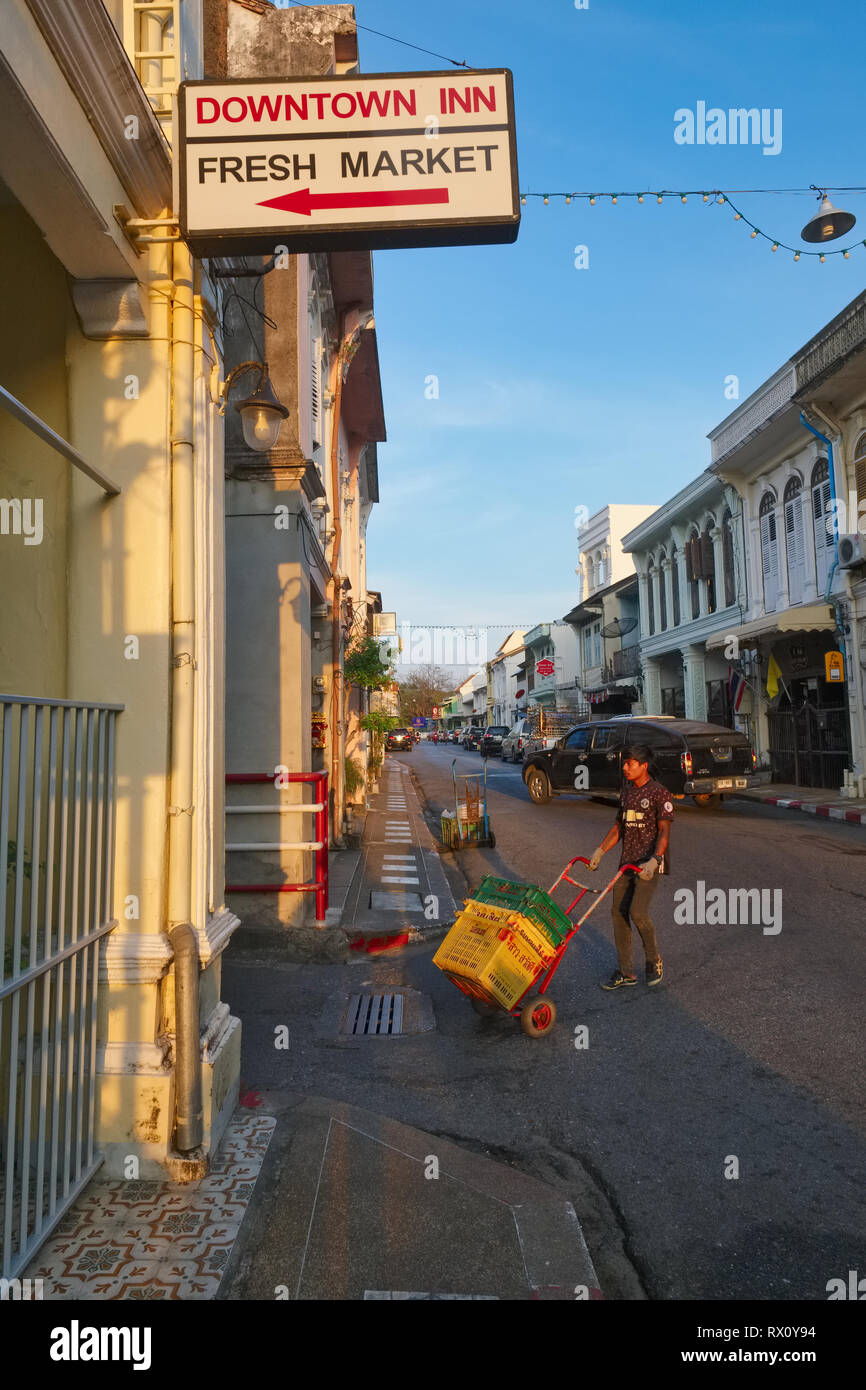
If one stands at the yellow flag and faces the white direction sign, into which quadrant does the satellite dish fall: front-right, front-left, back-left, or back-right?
back-right

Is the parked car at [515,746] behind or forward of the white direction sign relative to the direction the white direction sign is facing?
behind

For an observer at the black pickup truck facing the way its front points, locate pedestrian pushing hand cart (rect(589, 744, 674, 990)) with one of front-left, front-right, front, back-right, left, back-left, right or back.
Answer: back-left

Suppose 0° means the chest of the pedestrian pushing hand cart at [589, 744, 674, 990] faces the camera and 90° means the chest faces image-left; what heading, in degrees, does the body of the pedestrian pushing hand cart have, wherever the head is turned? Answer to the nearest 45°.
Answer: approximately 45°

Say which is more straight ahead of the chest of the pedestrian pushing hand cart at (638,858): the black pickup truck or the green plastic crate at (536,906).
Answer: the green plastic crate

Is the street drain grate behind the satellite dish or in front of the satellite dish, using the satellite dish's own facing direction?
in front

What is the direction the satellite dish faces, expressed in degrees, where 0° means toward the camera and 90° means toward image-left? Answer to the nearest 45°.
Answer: approximately 45°

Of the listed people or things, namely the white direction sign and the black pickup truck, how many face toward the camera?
1

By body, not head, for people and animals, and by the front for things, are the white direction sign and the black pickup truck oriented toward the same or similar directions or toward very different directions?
very different directions

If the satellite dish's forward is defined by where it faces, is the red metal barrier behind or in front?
in front

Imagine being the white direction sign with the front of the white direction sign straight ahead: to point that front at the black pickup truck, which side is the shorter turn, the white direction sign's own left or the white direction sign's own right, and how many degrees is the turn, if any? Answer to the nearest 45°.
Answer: approximately 135° to the white direction sign's own left

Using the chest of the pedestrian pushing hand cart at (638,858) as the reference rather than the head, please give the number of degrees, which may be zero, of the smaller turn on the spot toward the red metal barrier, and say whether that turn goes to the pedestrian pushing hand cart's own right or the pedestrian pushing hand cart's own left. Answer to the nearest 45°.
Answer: approximately 45° to the pedestrian pushing hand cart's own right

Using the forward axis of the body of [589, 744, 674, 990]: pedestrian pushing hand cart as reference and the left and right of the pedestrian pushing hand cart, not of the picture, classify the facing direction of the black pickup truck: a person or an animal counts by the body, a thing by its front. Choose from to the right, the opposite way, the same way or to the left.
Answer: to the right

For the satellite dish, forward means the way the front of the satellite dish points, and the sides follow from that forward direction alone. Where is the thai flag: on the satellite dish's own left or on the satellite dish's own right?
on the satellite dish's own left

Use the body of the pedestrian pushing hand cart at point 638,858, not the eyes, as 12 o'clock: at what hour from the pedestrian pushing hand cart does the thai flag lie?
The thai flag is roughly at 5 o'clock from the pedestrian pushing hand cart.

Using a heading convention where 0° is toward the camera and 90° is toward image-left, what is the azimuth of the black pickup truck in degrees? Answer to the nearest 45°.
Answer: approximately 135°
